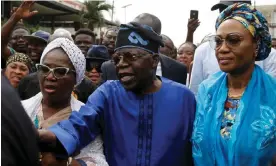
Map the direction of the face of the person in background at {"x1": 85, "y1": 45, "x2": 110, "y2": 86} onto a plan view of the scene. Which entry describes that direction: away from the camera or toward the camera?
toward the camera

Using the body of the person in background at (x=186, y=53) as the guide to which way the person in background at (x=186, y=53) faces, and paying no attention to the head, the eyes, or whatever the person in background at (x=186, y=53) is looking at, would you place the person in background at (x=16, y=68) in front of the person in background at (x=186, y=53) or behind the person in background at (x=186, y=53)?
in front

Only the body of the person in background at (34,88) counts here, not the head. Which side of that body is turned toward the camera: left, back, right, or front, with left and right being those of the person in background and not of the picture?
front

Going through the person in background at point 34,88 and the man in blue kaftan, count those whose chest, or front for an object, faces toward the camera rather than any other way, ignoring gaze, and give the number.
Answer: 2

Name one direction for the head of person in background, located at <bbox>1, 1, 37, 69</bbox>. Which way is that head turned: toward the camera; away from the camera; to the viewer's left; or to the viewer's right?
toward the camera

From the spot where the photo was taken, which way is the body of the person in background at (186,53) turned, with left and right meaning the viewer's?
facing the viewer and to the left of the viewer

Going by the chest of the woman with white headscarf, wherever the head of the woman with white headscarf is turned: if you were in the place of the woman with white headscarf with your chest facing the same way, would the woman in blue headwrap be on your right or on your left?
on your left

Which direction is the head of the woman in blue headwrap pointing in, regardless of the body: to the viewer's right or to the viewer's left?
to the viewer's left

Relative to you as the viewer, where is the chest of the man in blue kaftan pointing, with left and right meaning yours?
facing the viewer

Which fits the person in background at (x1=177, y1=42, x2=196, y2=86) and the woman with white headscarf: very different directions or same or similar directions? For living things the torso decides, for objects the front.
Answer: same or similar directions

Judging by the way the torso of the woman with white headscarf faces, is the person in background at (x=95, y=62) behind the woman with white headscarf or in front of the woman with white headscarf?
behind
